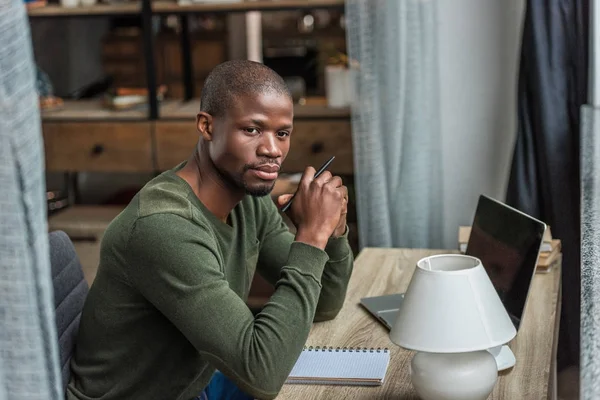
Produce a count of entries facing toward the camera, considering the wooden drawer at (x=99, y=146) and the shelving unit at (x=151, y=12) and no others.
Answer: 2

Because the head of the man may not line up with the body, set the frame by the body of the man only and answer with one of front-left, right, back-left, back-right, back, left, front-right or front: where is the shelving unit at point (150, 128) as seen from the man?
back-left

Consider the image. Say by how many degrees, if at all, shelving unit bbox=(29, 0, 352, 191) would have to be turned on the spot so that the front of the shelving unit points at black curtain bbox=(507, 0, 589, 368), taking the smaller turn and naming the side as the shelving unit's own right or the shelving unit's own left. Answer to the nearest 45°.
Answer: approximately 45° to the shelving unit's own left

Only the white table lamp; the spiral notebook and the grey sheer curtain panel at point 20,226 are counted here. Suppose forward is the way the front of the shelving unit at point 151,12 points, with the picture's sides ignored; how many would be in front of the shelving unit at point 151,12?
3

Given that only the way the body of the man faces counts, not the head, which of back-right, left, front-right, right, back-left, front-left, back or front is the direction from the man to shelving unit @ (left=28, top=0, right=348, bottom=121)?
back-left

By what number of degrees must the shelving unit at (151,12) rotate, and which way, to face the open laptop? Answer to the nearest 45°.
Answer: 0° — it already faces it

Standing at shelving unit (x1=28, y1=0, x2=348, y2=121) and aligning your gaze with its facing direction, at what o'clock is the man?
The man is roughly at 12 o'clock from the shelving unit.

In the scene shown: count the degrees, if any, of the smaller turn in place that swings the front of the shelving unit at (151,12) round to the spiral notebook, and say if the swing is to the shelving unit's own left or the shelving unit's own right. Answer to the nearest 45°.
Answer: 0° — it already faces it

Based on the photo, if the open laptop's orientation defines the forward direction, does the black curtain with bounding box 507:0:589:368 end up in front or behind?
behind

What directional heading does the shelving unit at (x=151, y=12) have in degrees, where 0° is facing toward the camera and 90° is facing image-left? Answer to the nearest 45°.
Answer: approximately 0°
